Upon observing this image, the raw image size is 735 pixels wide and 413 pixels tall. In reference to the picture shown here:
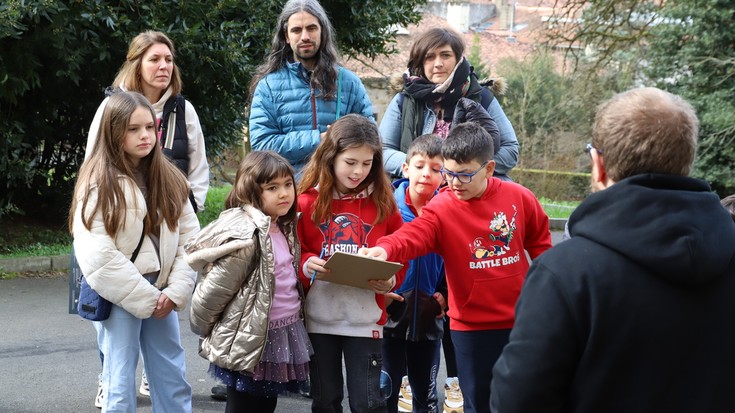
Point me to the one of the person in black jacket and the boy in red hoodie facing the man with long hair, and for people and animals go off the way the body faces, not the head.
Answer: the person in black jacket

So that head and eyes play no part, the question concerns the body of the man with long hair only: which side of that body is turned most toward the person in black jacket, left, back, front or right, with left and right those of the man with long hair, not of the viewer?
front

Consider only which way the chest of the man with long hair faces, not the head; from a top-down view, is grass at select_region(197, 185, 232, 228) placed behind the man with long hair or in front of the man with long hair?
behind

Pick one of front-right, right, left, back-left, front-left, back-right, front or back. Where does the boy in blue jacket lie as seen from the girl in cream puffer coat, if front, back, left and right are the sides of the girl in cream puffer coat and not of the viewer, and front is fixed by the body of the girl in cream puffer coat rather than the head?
front-left

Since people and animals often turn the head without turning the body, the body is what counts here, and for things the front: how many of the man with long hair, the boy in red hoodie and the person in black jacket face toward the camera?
2

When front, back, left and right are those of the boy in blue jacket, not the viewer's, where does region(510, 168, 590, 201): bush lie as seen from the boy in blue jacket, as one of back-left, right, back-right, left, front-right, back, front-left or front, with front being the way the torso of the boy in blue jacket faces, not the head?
back

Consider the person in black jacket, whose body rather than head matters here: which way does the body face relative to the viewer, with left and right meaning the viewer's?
facing away from the viewer and to the left of the viewer

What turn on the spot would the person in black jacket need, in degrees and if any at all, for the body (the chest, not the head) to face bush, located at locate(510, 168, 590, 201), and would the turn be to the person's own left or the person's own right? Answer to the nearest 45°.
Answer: approximately 45° to the person's own right

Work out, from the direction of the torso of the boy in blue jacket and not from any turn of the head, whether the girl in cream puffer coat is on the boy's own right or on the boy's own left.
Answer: on the boy's own right

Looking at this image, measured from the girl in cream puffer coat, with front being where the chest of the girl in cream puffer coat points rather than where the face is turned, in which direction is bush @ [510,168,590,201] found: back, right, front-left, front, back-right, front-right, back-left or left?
left
